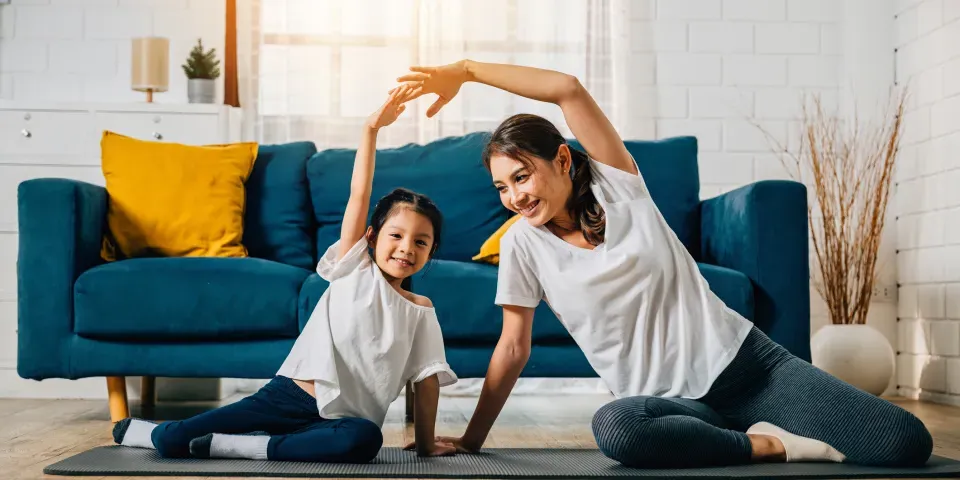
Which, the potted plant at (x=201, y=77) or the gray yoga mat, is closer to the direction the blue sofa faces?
the gray yoga mat

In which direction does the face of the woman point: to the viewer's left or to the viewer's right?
to the viewer's left

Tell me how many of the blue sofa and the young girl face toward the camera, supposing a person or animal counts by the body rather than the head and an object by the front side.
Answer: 2

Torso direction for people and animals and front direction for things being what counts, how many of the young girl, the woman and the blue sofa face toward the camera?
3

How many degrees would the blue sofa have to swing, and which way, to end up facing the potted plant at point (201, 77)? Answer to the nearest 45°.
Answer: approximately 180°

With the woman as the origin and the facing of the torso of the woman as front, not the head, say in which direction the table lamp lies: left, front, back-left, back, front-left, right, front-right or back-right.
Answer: back-right

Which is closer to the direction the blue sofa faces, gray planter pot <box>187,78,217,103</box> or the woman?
the woman

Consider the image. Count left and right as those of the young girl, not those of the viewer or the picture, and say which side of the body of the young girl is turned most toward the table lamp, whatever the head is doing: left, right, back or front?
back
